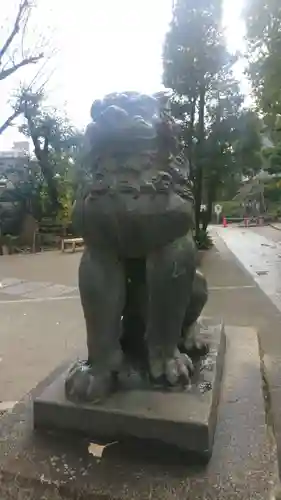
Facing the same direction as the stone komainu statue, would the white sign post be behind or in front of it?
behind

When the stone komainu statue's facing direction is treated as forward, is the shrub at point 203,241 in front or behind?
behind

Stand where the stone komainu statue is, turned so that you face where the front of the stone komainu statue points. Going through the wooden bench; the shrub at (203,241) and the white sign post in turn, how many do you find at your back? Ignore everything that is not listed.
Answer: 3

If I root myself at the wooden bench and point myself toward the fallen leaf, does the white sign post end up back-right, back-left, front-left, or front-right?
back-left

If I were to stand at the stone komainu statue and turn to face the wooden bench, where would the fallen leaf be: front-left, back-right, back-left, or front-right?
back-left

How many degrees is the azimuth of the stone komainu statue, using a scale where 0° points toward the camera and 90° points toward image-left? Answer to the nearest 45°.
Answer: approximately 0°

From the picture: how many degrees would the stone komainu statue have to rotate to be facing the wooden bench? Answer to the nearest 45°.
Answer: approximately 180°
